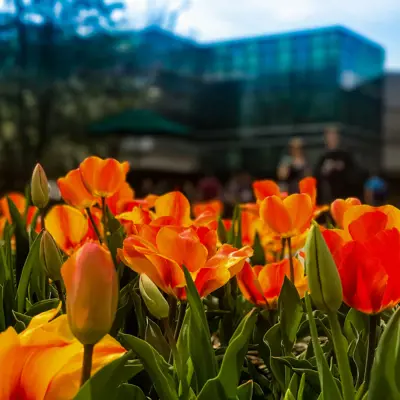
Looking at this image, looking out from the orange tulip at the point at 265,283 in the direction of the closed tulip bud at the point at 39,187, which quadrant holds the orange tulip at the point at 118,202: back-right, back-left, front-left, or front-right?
front-right

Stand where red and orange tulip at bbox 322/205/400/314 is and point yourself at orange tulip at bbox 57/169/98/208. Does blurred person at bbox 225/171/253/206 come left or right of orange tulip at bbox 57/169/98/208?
right
